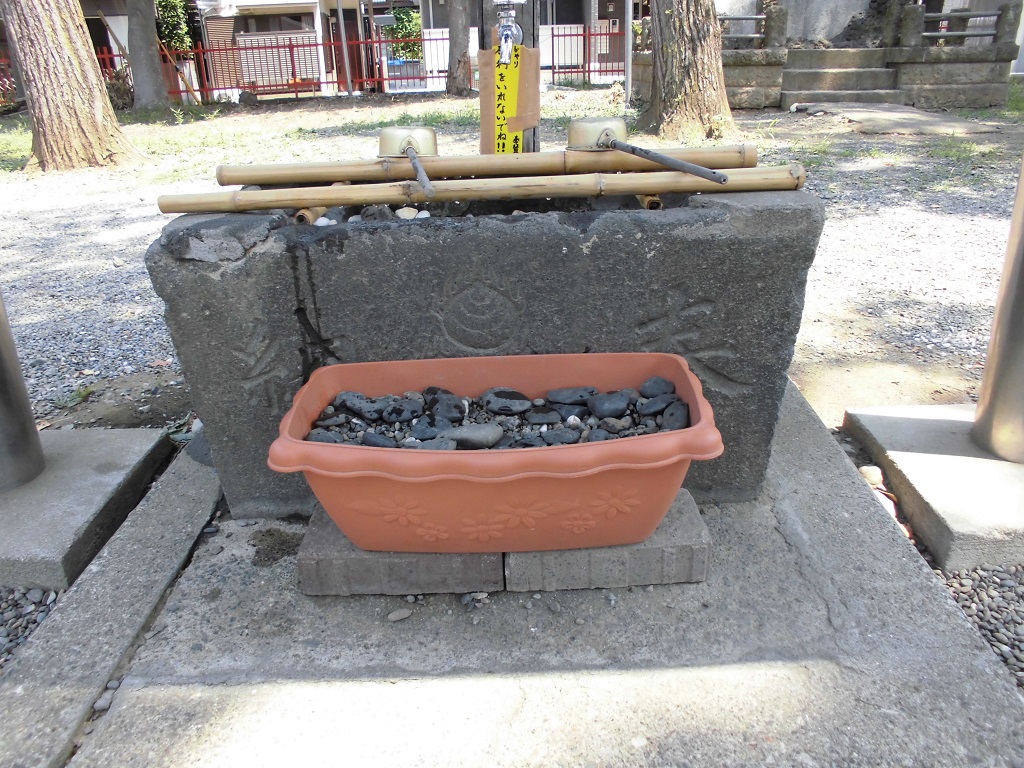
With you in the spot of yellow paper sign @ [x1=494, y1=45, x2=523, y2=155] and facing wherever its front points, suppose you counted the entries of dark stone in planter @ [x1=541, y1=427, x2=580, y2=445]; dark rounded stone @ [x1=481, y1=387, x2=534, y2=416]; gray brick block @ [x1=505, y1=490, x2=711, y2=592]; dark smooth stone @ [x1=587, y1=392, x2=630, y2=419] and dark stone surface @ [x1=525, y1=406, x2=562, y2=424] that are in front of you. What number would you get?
5

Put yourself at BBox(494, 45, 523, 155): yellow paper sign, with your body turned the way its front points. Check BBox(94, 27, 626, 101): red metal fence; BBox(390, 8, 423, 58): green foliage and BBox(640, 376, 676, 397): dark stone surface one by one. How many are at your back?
2

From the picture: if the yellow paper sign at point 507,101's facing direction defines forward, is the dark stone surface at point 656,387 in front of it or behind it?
in front

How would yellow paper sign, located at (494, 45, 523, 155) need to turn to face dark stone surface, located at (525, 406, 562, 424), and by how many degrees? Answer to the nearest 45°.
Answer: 0° — it already faces it

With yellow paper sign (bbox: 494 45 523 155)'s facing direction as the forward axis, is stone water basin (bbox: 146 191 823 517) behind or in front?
in front

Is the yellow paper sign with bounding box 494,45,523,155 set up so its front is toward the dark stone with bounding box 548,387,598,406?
yes

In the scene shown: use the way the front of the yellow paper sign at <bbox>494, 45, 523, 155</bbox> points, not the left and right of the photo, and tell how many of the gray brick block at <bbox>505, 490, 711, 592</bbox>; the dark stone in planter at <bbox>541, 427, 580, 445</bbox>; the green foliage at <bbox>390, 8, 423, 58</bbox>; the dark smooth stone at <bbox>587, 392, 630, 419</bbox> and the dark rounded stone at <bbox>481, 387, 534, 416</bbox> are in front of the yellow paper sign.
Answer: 4

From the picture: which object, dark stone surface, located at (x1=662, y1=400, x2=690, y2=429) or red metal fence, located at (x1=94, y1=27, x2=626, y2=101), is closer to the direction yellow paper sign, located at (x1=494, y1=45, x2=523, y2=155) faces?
the dark stone surface

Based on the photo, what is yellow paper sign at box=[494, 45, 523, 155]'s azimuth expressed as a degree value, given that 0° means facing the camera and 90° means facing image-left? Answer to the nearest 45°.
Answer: approximately 0°

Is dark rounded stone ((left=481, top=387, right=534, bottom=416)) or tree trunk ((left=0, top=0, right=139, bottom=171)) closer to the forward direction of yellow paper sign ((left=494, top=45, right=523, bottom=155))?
the dark rounded stone

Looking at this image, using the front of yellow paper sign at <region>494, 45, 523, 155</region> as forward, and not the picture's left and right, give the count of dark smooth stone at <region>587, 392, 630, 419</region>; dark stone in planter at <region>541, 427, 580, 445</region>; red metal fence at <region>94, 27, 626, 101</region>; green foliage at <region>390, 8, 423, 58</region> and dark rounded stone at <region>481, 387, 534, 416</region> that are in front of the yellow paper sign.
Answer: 3

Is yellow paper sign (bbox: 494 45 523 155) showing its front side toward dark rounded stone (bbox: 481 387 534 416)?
yes

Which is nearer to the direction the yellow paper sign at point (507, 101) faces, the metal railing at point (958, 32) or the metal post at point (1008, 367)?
the metal post

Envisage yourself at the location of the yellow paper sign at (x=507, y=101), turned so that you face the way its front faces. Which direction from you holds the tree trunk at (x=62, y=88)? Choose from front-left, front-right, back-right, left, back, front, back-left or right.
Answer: back-right

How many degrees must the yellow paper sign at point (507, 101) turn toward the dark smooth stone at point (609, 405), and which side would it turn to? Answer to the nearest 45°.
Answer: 0° — it already faces it

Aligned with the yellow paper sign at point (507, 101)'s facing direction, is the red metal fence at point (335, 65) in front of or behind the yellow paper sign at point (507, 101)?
behind

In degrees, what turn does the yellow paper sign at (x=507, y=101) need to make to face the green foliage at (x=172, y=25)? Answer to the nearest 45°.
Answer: approximately 135° to its right
